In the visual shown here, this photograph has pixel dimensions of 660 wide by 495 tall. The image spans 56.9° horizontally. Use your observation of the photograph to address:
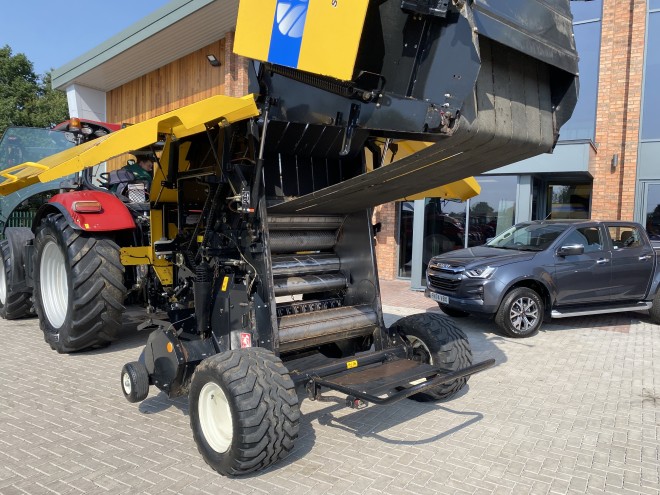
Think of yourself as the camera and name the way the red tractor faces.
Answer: facing away from the viewer and to the left of the viewer

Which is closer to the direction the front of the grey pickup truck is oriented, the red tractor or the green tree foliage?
the red tractor

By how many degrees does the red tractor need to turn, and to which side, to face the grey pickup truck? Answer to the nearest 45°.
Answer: approximately 135° to its right

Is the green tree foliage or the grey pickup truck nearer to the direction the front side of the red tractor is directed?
the green tree foliage

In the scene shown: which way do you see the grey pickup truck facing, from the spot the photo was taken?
facing the viewer and to the left of the viewer

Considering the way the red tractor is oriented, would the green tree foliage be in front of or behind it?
in front

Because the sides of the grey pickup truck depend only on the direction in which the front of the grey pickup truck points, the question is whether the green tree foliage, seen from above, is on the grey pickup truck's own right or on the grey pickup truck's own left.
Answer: on the grey pickup truck's own right

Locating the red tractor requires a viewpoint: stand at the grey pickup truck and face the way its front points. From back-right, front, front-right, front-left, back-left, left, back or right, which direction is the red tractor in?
front

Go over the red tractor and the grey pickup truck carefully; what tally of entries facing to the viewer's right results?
0
